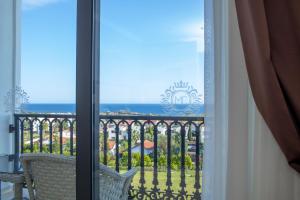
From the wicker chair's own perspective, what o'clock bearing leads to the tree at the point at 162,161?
The tree is roughly at 1 o'clock from the wicker chair.

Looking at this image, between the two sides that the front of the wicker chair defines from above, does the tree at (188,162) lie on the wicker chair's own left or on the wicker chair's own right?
on the wicker chair's own right

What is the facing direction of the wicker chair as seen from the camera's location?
facing away from the viewer and to the right of the viewer

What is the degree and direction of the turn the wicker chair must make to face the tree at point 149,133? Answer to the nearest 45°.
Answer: approximately 45° to its right
